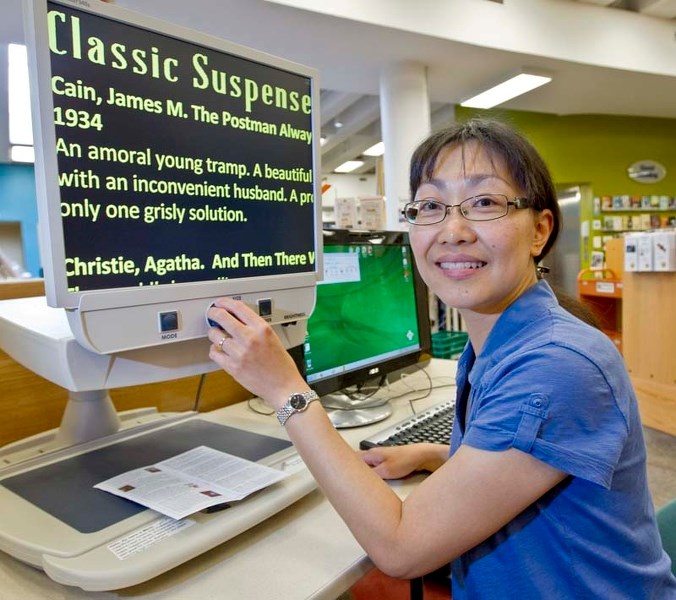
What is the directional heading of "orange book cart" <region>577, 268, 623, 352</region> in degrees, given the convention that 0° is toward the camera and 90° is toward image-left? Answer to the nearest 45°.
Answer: approximately 0°

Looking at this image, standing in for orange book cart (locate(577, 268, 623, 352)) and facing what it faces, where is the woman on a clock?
The woman is roughly at 12 o'clock from the orange book cart.

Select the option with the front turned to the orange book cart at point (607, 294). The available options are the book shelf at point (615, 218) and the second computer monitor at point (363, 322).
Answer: the book shelf

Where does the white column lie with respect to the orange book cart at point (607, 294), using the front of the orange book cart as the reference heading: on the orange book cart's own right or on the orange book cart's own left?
on the orange book cart's own right

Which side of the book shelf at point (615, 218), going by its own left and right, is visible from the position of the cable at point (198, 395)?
front

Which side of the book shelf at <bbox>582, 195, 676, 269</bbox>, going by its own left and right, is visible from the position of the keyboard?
front

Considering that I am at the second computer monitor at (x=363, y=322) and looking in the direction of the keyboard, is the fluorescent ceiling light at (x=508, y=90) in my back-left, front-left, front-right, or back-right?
back-left

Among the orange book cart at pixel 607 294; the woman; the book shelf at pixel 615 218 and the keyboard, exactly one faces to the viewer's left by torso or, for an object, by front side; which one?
the woman

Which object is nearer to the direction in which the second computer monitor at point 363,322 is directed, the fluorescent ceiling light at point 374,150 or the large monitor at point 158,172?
the large monitor
